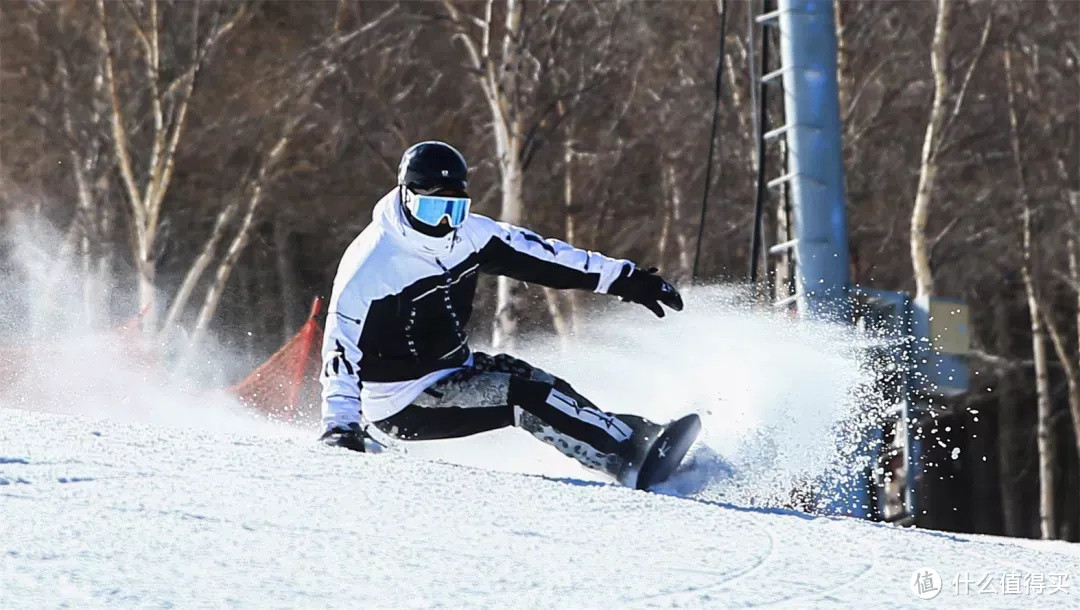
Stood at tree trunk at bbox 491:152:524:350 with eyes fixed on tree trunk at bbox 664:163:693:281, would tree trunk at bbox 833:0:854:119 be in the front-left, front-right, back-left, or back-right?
front-right

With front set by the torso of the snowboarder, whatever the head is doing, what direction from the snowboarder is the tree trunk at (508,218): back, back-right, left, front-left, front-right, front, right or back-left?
back-left

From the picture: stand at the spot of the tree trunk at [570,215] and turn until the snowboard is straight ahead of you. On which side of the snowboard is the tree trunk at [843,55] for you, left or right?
left

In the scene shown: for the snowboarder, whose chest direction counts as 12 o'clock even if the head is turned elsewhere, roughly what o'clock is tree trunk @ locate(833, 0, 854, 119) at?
The tree trunk is roughly at 8 o'clock from the snowboarder.

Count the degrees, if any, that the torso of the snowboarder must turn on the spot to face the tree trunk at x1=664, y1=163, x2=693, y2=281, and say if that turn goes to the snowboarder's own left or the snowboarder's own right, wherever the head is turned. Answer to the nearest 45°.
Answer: approximately 135° to the snowboarder's own left

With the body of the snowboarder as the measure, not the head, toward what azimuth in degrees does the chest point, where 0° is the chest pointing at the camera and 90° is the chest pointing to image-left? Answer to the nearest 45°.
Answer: approximately 315°

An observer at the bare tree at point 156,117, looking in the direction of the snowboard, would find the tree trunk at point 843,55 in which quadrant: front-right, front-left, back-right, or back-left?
front-left

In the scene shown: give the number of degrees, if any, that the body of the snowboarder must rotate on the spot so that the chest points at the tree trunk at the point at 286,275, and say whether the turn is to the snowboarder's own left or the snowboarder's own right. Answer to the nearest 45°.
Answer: approximately 135° to the snowboarder's own left

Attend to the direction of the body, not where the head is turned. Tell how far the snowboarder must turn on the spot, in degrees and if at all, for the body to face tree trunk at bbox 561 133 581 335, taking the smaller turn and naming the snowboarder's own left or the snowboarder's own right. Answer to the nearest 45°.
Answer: approximately 135° to the snowboarder's own left

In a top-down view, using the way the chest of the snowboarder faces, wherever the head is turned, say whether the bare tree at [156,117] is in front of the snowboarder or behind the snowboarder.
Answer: behind

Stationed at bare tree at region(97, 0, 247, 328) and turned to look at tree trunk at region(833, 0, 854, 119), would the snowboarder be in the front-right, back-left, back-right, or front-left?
front-right

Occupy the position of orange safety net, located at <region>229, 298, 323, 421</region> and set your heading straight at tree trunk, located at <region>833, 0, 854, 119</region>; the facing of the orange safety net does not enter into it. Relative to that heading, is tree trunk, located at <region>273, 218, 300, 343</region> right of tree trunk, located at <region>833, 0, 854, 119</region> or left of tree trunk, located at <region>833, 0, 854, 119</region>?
left
